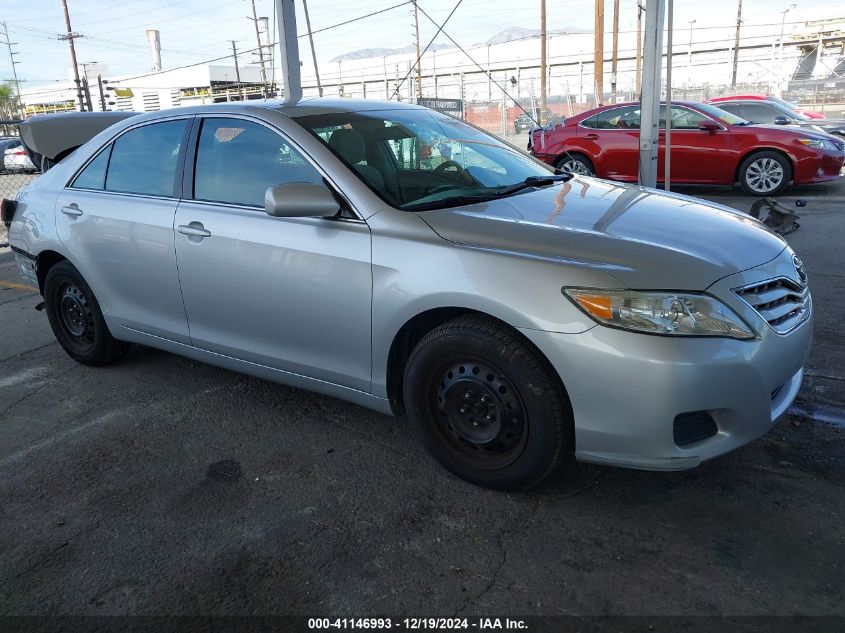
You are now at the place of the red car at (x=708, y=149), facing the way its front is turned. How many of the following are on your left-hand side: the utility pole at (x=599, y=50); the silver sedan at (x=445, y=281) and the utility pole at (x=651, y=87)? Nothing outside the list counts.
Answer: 1

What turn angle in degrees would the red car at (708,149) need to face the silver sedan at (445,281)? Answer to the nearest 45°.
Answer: approximately 90° to its right

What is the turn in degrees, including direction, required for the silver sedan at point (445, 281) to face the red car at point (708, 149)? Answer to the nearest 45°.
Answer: approximately 90° to its left

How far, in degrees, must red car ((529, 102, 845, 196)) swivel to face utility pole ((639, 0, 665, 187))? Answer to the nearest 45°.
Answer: approximately 90° to its right

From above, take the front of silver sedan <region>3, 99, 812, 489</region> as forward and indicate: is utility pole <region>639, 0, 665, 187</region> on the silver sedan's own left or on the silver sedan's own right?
on the silver sedan's own left

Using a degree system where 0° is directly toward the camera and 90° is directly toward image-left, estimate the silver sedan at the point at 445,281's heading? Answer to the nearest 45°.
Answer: approximately 315°

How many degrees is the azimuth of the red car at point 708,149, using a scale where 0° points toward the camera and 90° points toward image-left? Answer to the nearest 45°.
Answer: approximately 270°

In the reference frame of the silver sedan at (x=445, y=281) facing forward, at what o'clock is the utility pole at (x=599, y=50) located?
The utility pole is roughly at 8 o'clock from the silver sedan.
